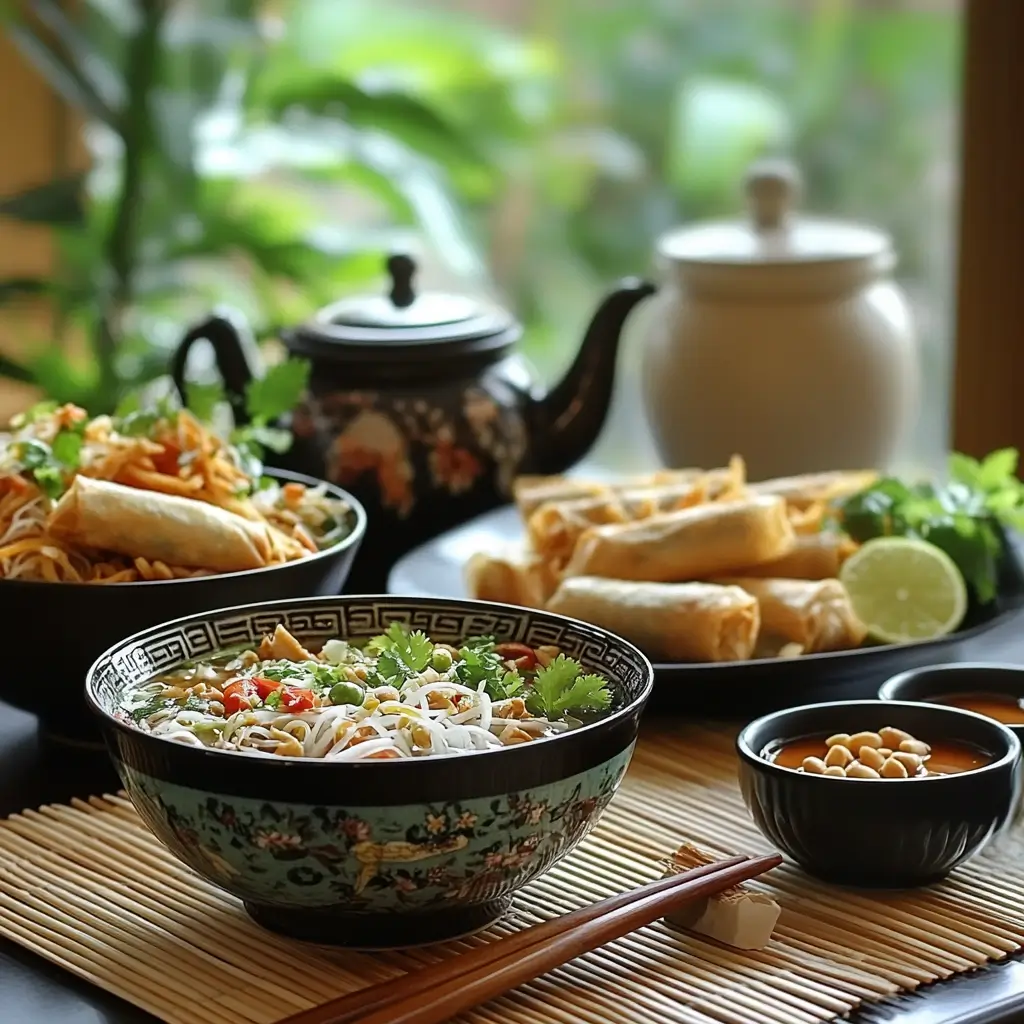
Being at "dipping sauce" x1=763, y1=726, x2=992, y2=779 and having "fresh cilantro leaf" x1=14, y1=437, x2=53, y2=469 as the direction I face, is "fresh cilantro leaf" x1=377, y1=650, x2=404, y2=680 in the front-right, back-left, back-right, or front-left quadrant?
front-left

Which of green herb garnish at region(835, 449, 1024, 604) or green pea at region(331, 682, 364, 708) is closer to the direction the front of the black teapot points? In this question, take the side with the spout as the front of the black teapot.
the green herb garnish

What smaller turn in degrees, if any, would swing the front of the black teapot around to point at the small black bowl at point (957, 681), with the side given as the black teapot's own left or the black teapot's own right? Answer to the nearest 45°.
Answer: approximately 45° to the black teapot's own right

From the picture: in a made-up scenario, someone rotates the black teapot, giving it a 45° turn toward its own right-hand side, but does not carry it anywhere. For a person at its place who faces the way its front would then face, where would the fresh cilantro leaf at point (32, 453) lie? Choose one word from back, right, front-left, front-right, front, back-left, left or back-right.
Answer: right

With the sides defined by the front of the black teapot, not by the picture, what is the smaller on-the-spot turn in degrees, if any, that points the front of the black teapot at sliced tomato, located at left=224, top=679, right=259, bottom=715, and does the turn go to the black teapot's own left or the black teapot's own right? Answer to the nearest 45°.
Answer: approximately 90° to the black teapot's own right

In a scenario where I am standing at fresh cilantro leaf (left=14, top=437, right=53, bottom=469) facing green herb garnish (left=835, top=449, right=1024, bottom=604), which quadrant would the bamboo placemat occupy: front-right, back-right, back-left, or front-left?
front-right

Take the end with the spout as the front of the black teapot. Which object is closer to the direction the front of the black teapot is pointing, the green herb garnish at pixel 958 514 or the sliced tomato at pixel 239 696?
the green herb garnish

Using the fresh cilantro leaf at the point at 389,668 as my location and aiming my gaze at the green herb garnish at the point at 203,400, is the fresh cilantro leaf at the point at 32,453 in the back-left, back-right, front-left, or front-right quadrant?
front-left

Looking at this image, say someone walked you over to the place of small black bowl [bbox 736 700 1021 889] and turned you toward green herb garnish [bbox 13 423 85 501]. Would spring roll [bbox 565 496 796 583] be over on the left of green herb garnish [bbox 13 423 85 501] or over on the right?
right

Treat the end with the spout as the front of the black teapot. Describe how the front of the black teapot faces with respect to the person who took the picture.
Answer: facing to the right of the viewer

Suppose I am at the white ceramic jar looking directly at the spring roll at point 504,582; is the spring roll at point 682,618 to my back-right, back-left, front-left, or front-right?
front-left

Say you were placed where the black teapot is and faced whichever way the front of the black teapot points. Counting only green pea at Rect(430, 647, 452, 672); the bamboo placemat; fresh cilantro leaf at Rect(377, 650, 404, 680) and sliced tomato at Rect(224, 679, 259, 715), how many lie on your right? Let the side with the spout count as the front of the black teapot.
4

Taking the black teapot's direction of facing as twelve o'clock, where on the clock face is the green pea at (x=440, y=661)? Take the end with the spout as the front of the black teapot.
The green pea is roughly at 3 o'clock from the black teapot.

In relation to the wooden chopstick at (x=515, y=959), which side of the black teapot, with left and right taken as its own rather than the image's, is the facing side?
right
